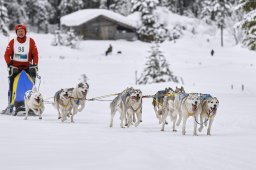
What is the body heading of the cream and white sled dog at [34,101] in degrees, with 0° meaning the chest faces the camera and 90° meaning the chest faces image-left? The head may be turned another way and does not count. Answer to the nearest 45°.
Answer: approximately 315°

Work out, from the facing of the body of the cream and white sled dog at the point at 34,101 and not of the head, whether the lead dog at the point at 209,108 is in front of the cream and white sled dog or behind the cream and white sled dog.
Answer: in front

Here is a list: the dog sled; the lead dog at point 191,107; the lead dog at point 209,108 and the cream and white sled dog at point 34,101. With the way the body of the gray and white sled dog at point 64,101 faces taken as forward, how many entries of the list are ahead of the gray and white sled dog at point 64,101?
2

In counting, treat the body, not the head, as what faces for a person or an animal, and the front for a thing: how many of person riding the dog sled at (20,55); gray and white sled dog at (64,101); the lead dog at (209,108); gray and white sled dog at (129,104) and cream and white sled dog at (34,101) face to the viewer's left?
0

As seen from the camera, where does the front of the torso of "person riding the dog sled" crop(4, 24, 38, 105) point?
toward the camera

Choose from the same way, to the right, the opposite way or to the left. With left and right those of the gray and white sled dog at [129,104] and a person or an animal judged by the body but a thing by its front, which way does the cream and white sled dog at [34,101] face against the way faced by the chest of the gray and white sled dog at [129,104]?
the same way

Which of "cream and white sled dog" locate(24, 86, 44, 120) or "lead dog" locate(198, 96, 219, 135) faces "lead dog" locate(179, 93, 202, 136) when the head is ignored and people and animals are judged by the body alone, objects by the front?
the cream and white sled dog

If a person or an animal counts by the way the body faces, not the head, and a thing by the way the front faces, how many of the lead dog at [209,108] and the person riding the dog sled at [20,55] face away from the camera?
0

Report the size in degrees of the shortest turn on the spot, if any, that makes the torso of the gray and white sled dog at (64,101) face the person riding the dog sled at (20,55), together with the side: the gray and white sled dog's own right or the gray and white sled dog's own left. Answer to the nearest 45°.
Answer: approximately 180°

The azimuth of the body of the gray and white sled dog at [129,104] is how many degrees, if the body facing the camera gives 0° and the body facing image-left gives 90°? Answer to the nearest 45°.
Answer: approximately 315°

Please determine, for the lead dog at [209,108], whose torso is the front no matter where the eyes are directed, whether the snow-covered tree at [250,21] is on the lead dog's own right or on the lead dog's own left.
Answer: on the lead dog's own left

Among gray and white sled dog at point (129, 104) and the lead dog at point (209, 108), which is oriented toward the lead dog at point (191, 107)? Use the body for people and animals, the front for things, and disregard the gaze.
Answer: the gray and white sled dog

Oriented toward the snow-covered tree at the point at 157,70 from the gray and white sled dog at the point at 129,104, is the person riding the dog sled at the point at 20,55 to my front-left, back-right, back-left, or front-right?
front-left

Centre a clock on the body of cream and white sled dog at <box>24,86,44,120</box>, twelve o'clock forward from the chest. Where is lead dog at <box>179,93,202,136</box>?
The lead dog is roughly at 12 o'clock from the cream and white sled dog.
